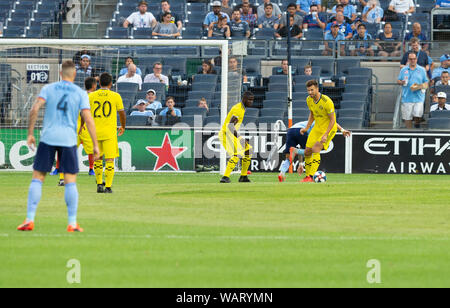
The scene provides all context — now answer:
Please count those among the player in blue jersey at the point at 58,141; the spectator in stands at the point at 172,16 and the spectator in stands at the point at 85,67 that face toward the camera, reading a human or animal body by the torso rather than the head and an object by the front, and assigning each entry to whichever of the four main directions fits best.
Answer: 2

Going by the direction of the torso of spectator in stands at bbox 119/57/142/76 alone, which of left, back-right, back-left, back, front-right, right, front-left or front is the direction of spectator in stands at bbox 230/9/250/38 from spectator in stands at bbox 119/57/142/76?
back-left

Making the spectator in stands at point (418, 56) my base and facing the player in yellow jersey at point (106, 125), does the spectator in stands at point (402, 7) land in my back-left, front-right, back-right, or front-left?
back-right

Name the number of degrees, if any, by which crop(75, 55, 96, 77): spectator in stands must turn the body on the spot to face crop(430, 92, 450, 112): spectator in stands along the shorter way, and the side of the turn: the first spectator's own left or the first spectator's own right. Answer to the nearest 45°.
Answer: approximately 90° to the first spectator's own left

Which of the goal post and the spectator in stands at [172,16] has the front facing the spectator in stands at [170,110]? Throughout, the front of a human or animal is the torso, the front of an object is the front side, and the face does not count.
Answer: the spectator in stands at [172,16]

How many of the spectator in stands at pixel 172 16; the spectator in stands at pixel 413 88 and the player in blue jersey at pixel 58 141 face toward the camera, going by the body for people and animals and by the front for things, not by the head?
2

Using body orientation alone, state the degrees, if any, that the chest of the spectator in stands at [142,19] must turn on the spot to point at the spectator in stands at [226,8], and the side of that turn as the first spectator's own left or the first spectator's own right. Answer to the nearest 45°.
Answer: approximately 90° to the first spectator's own left
